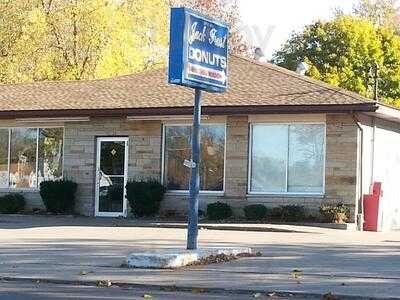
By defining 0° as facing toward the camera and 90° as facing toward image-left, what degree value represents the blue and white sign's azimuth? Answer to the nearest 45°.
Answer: approximately 315°

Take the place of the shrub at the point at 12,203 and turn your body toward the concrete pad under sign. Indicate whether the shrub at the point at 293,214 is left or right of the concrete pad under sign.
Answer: left

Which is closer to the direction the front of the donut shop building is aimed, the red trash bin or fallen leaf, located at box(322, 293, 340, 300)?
the fallen leaf

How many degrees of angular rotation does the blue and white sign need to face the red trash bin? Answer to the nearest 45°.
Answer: approximately 90° to its left

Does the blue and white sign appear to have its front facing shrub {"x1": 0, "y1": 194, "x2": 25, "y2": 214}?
no

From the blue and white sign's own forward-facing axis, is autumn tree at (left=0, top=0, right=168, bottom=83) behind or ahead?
behind

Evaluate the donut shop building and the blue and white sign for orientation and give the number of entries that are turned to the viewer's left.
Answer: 0

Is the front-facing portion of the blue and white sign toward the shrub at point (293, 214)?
no

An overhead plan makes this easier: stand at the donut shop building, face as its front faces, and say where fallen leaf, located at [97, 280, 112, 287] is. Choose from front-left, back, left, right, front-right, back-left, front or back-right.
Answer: front

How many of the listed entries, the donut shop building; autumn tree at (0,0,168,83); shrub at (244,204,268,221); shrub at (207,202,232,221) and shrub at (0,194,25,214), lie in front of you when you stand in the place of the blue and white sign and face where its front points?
0

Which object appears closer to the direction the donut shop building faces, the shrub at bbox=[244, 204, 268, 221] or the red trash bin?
the shrub

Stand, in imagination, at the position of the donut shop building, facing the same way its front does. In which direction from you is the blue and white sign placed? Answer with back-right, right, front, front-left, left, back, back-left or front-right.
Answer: front

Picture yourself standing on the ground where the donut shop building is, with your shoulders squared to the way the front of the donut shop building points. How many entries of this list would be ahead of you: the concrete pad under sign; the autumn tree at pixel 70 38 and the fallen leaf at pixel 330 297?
2

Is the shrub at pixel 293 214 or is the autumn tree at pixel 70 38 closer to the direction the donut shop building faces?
the shrub

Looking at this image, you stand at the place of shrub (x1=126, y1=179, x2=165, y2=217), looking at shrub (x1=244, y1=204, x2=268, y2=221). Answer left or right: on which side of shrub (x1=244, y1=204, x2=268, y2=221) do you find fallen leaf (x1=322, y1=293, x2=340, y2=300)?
right

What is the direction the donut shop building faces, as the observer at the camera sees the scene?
facing the viewer

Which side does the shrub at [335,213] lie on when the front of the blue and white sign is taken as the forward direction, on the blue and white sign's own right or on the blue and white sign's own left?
on the blue and white sign's own left
